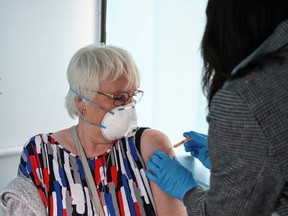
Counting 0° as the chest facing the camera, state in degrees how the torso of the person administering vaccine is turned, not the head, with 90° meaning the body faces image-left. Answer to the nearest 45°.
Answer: approximately 135°

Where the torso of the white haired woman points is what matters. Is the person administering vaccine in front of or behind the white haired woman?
in front

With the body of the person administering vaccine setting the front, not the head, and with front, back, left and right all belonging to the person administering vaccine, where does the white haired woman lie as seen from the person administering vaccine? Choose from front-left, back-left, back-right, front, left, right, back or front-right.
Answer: front

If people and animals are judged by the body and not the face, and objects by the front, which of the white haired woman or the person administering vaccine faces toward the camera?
the white haired woman

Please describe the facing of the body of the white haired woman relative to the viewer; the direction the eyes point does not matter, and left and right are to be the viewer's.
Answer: facing the viewer

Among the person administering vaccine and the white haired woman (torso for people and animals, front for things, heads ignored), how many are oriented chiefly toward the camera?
1

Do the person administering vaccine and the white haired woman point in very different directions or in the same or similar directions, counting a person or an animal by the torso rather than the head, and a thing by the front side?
very different directions
